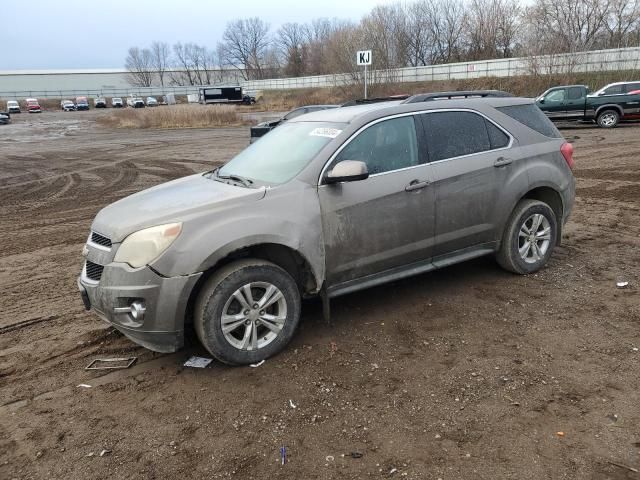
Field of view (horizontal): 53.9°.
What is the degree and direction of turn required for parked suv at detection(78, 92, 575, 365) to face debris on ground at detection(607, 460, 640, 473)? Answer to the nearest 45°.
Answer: approximately 90° to its left

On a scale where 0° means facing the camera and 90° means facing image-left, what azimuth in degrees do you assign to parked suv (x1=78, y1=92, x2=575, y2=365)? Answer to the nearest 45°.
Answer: approximately 45°

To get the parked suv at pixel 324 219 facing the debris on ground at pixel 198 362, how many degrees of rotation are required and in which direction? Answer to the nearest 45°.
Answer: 0° — it already faces it

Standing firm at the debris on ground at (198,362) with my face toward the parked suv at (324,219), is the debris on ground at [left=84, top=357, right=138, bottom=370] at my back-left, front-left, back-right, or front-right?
back-left

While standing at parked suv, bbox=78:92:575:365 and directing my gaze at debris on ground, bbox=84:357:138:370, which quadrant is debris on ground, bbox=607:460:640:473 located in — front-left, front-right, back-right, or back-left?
back-left
